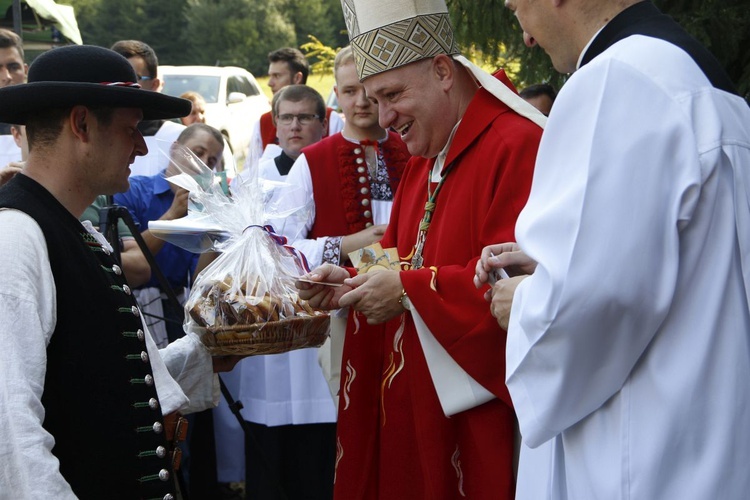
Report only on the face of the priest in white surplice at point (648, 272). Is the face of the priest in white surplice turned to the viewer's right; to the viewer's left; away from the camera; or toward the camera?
to the viewer's left

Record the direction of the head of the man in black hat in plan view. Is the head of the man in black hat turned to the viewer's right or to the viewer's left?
to the viewer's right

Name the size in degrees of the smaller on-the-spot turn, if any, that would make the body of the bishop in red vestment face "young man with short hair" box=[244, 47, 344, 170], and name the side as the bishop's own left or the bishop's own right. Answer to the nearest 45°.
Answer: approximately 135° to the bishop's own right

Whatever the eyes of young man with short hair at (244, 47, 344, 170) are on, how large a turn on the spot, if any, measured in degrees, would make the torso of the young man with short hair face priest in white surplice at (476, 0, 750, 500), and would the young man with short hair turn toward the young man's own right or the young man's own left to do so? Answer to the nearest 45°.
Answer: approximately 45° to the young man's own left

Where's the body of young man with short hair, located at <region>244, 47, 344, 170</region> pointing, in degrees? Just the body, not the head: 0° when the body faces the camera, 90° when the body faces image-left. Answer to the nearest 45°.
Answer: approximately 45°

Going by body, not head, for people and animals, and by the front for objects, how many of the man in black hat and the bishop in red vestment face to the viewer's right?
1

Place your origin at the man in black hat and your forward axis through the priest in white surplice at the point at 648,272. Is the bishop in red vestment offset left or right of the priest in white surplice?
left

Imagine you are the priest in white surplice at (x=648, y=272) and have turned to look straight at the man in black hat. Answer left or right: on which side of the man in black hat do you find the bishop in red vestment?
right

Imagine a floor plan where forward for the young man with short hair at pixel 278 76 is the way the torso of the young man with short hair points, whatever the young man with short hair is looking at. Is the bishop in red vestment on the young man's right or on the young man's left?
on the young man's left

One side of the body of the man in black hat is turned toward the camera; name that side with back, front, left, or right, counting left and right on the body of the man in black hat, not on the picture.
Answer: right

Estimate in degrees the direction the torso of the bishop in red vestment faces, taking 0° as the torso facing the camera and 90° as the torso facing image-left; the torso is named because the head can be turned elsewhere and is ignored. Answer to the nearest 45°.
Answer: approximately 45°
